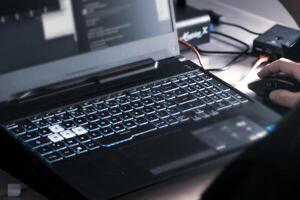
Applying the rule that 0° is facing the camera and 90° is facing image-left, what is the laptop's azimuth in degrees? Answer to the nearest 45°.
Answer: approximately 315°
